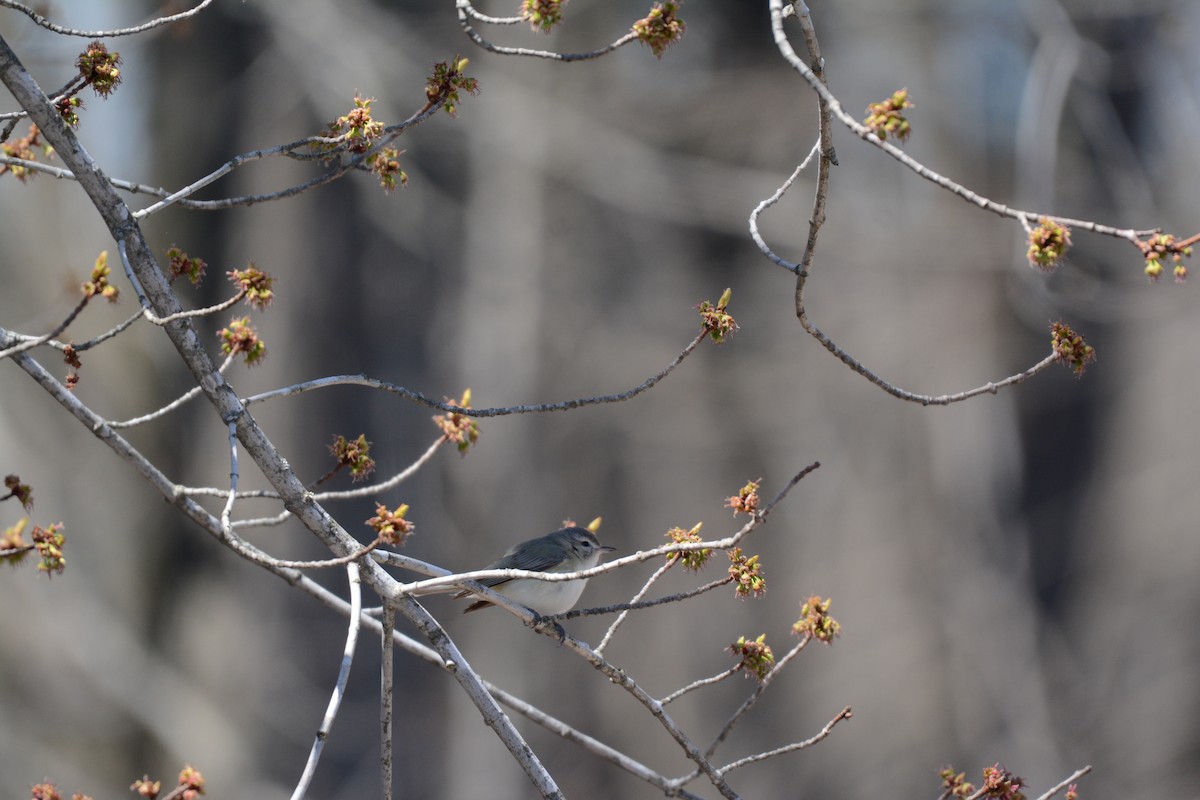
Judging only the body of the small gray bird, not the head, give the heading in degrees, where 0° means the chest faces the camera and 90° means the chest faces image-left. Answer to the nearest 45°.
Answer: approximately 270°
